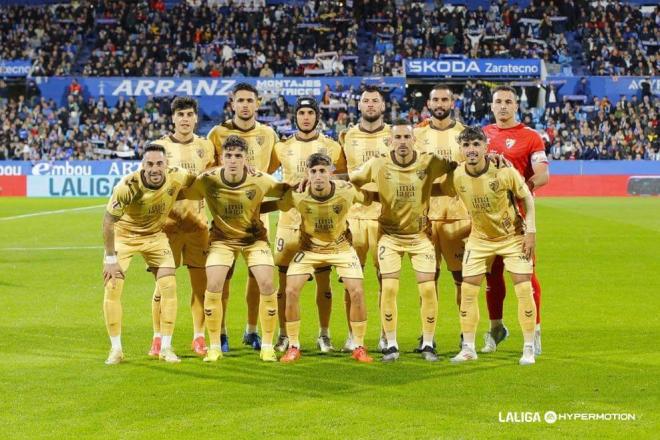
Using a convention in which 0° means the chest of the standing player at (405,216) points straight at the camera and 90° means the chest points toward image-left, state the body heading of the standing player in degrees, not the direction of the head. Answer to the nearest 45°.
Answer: approximately 0°

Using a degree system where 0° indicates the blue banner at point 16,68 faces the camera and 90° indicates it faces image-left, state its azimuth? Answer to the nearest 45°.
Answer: approximately 0°

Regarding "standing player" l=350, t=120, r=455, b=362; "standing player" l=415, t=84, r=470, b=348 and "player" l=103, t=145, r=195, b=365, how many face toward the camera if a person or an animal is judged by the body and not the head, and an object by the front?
3

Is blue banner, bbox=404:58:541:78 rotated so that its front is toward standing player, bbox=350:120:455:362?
yes

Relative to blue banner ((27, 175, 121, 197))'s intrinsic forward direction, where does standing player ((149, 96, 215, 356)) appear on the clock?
The standing player is roughly at 12 o'clock from the blue banner.

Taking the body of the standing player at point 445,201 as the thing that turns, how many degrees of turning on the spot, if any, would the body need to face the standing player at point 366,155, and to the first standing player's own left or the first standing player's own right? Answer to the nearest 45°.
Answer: approximately 90° to the first standing player's own right
